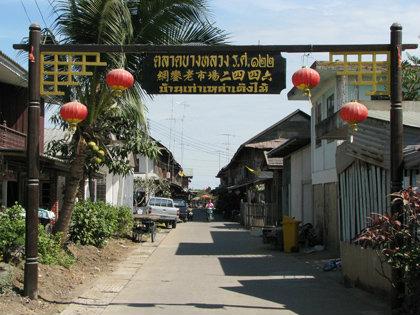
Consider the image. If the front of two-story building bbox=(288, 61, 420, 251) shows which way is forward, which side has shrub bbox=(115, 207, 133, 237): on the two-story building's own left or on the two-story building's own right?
on the two-story building's own right

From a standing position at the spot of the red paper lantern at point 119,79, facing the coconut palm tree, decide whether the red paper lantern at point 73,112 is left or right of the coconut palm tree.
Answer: left

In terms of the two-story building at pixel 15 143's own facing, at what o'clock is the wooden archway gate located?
The wooden archway gate is roughly at 1 o'clock from the two-story building.

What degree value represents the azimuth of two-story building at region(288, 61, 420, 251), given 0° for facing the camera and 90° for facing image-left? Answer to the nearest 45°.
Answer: approximately 45°

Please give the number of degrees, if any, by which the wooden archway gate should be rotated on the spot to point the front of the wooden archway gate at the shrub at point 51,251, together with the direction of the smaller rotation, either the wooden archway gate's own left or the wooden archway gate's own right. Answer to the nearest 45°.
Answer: approximately 135° to the wooden archway gate's own right

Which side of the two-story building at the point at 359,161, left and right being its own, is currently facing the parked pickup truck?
right

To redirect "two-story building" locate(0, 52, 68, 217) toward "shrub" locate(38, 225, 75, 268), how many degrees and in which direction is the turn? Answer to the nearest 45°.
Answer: approximately 45° to its right

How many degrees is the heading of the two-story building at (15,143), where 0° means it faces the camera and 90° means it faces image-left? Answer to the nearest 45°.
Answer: approximately 315°

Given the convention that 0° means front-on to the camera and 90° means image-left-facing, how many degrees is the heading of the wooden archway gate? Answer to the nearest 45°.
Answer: approximately 0°

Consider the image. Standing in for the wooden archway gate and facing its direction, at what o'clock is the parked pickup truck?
The parked pickup truck is roughly at 6 o'clock from the wooden archway gate.
